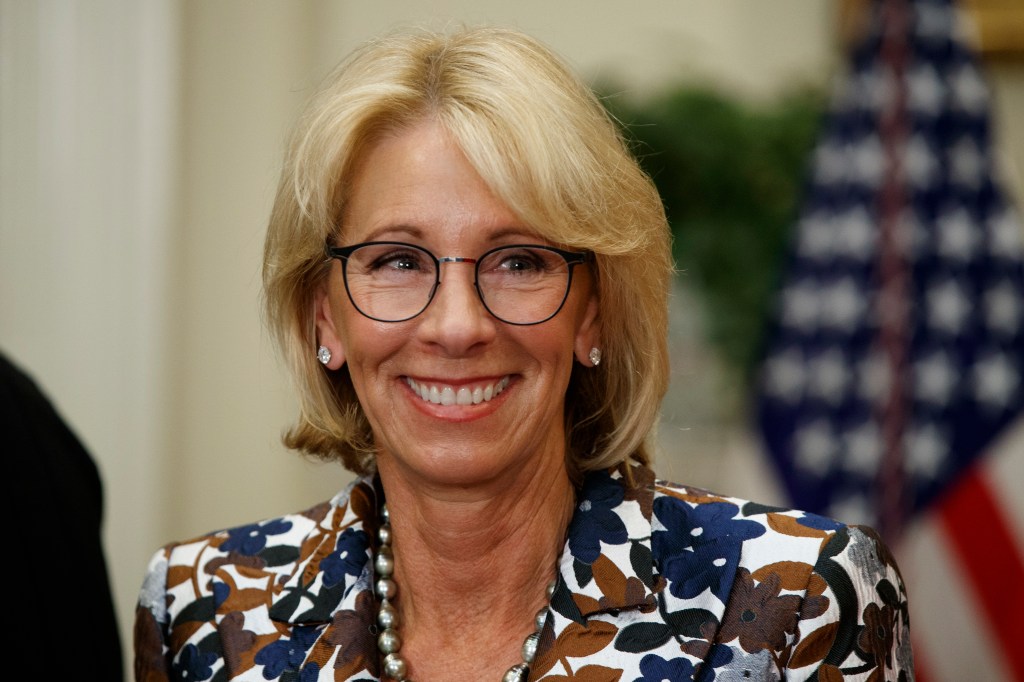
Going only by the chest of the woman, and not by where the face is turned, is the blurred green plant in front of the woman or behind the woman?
behind

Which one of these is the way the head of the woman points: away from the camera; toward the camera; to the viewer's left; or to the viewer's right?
toward the camera

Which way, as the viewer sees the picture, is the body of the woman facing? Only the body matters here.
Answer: toward the camera

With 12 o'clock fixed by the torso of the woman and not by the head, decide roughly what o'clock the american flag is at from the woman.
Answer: The american flag is roughly at 7 o'clock from the woman.

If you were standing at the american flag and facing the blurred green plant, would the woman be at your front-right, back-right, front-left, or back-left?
back-left
